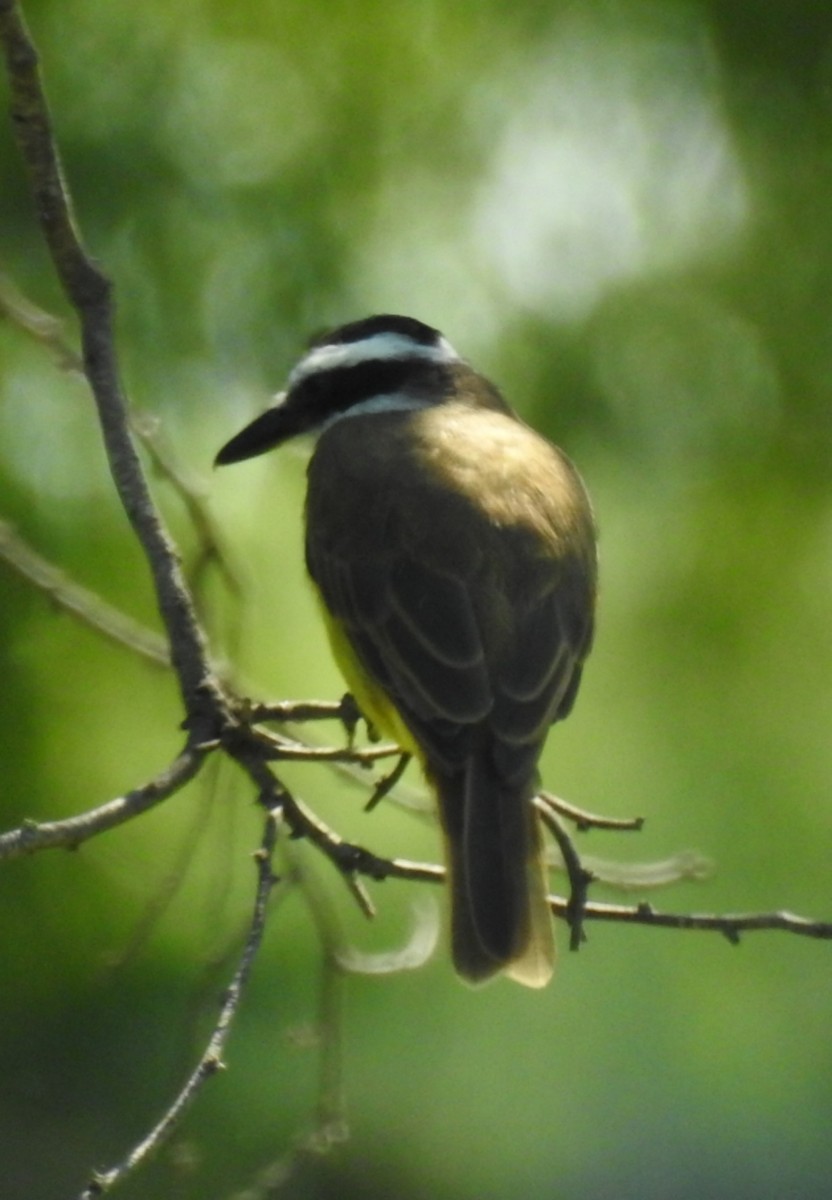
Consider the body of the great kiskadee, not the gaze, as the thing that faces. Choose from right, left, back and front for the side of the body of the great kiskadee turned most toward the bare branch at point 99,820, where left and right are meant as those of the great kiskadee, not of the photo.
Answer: left

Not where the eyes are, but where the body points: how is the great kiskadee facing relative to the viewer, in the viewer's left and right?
facing away from the viewer and to the left of the viewer

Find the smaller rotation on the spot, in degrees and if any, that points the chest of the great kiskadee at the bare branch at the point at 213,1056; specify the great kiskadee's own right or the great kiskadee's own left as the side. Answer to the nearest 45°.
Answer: approximately 135° to the great kiskadee's own left

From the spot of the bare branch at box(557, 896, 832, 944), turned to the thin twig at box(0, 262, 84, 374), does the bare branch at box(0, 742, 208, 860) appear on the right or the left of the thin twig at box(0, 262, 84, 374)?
left

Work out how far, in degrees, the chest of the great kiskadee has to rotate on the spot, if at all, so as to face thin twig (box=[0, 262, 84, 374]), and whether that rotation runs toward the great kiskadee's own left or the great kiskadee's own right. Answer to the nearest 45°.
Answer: approximately 45° to the great kiskadee's own left
